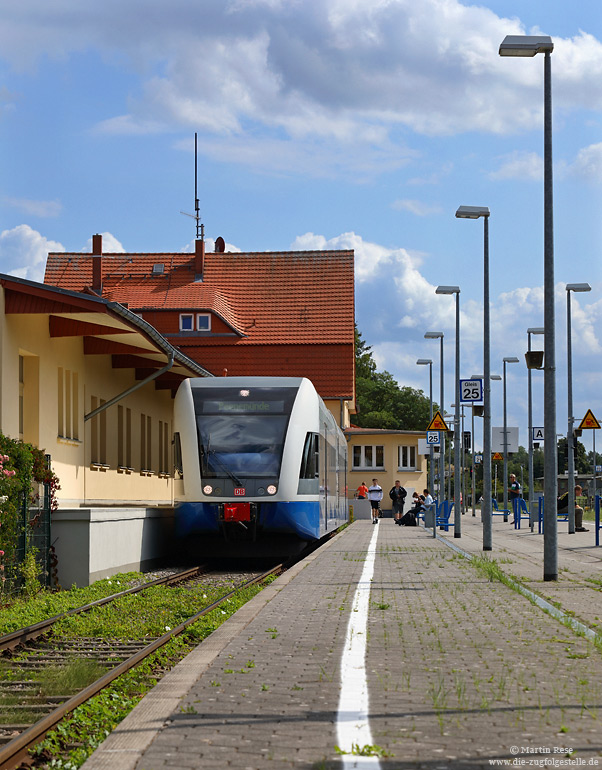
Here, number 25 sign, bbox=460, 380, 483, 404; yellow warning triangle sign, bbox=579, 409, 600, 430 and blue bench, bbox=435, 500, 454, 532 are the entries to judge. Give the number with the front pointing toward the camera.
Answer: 2

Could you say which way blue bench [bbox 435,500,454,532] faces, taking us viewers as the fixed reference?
facing to the left of the viewer

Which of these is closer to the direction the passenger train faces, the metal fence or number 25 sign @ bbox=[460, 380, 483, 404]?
the metal fence

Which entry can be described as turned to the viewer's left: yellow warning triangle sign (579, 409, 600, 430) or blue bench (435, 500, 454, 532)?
the blue bench

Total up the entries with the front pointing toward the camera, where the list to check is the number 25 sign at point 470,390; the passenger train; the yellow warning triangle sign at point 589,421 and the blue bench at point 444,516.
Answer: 3

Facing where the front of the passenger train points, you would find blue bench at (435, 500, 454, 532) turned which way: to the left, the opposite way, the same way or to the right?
to the right

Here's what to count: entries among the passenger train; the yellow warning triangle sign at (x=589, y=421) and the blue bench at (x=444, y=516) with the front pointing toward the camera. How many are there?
2

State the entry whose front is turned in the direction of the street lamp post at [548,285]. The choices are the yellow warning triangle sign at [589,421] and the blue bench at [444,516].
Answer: the yellow warning triangle sign

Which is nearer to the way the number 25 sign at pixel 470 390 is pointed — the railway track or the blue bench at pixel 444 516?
the railway track

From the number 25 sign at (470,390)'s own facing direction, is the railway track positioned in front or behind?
in front

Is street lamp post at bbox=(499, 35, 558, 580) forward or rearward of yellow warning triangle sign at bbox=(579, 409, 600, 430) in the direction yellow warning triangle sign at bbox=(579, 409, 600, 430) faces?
forward

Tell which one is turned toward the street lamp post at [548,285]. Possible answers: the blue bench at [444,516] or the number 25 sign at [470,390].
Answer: the number 25 sign
